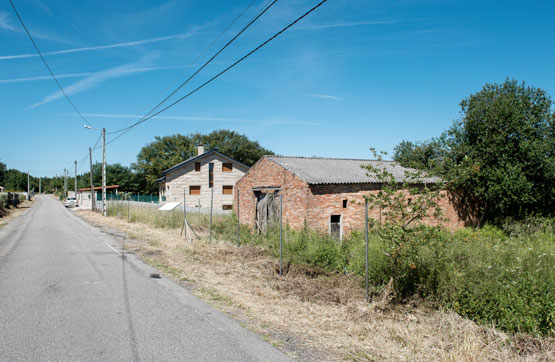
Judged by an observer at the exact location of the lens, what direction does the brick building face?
facing the viewer and to the left of the viewer

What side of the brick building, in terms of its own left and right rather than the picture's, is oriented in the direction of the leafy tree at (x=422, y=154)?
back

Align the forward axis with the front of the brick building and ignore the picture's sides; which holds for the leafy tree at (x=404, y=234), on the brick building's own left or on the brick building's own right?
on the brick building's own left

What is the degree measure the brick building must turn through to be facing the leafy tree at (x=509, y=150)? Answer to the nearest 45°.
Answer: approximately 135° to its left
